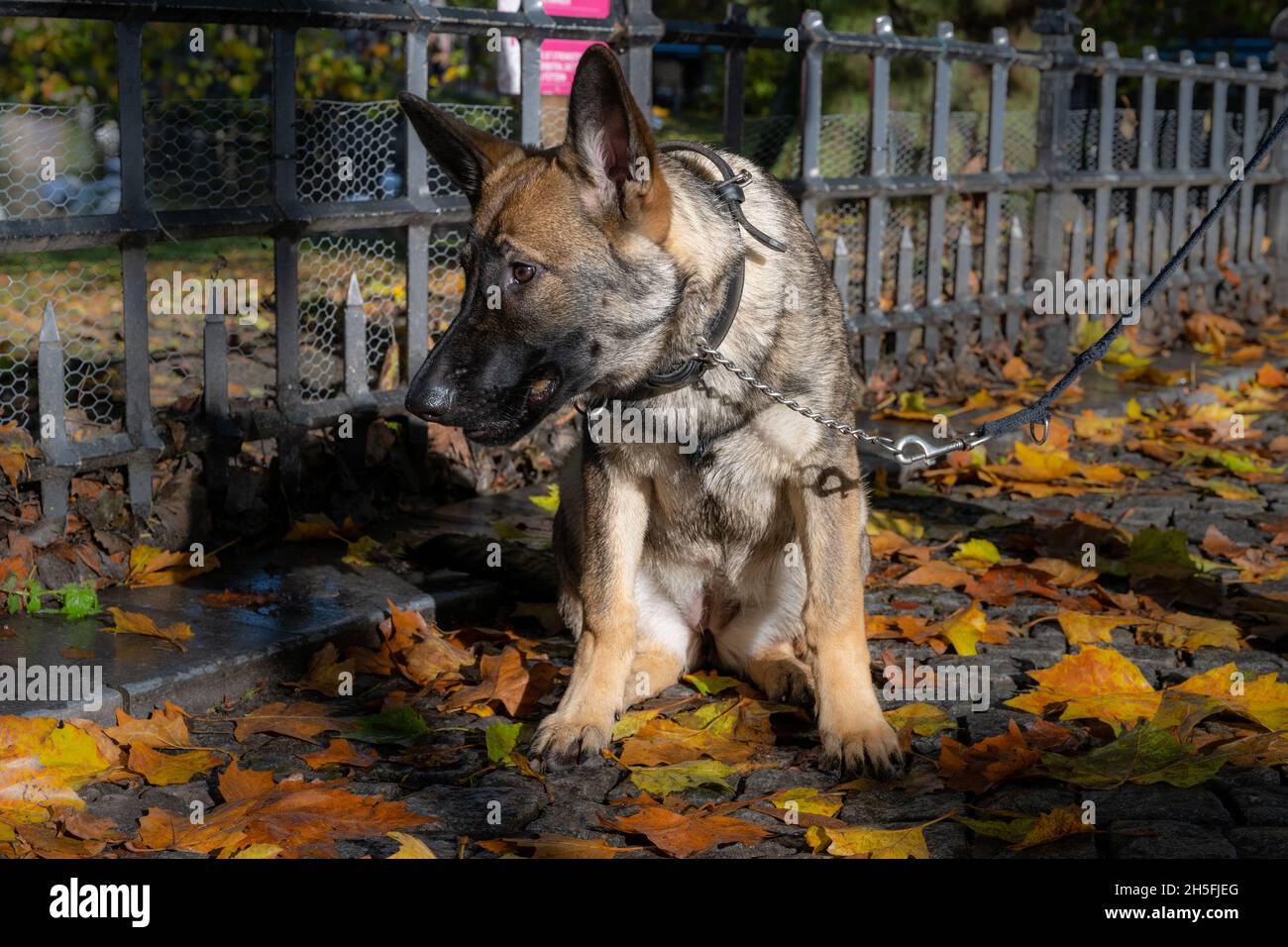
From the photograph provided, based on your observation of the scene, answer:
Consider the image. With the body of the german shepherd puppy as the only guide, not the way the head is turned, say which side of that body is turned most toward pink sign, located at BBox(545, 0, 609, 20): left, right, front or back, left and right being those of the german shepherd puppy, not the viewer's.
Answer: back

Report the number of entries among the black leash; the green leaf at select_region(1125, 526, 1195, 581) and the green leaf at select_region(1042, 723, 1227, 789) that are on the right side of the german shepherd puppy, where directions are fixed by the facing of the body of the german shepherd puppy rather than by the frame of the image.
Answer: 0

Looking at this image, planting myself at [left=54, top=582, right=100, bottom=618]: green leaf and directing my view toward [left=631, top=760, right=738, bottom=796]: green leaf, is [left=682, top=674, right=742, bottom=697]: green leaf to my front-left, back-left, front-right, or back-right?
front-left

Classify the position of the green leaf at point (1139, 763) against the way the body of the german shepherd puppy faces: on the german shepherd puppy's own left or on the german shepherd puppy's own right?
on the german shepherd puppy's own left

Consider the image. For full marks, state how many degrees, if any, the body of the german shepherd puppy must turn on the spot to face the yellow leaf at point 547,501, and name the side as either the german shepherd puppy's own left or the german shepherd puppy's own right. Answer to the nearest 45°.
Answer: approximately 180°

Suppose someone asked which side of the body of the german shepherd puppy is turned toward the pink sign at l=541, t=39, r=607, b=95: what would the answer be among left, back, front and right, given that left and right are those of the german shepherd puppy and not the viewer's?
back

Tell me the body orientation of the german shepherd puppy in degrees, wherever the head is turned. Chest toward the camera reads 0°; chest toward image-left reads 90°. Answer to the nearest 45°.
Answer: approximately 0°

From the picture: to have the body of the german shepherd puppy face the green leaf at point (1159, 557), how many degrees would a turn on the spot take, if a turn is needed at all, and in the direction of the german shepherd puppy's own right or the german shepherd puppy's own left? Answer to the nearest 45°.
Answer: approximately 135° to the german shepherd puppy's own left

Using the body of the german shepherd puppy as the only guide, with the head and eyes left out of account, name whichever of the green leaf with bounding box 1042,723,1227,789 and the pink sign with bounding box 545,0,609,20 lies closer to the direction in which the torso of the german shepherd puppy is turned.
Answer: the green leaf

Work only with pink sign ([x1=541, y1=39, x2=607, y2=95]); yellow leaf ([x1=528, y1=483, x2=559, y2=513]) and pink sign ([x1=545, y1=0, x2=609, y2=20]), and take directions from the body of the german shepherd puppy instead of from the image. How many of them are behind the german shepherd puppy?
3
